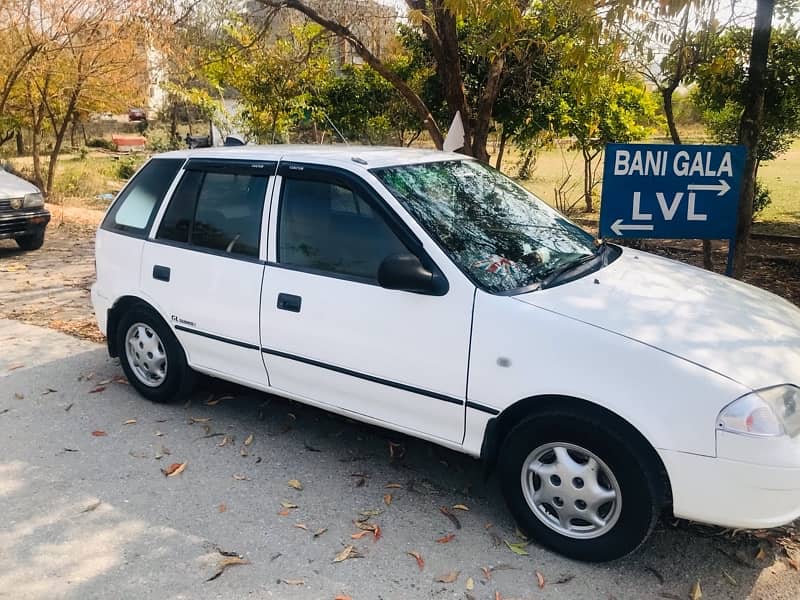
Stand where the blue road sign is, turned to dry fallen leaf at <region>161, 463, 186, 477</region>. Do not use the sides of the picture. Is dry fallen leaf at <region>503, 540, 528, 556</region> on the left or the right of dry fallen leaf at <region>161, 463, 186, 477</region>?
left

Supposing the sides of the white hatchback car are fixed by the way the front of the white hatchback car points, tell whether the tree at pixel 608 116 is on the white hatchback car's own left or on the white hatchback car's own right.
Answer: on the white hatchback car's own left

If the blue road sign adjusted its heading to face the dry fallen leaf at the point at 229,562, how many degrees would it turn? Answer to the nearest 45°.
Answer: approximately 45° to its right

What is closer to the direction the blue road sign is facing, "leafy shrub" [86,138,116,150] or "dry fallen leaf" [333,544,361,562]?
the dry fallen leaf

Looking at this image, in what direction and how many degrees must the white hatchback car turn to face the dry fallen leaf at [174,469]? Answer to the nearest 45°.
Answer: approximately 135° to its right

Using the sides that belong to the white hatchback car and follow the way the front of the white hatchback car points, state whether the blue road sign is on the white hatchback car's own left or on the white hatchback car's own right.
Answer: on the white hatchback car's own left

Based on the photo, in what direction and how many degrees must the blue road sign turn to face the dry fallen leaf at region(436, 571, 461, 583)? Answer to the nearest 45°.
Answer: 0° — it already faces it

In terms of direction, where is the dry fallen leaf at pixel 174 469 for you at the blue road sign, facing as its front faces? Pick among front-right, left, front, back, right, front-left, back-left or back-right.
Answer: front-right

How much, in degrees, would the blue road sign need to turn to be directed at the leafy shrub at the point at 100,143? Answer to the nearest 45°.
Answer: approximately 135° to its right

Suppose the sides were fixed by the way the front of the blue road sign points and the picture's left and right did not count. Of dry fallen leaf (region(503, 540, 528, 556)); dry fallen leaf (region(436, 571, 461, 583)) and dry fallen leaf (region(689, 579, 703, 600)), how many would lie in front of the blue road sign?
3

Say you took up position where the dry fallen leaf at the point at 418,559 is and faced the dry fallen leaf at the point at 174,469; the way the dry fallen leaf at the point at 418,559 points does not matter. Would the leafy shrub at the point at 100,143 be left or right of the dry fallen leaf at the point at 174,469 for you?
right

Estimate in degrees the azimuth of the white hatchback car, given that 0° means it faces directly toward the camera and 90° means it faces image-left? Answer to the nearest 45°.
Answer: approximately 315°

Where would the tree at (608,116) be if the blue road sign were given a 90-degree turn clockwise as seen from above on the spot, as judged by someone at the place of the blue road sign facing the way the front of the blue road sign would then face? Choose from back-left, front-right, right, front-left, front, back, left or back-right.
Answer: right

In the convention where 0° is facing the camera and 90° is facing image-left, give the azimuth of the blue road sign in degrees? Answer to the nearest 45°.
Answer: approximately 0°
